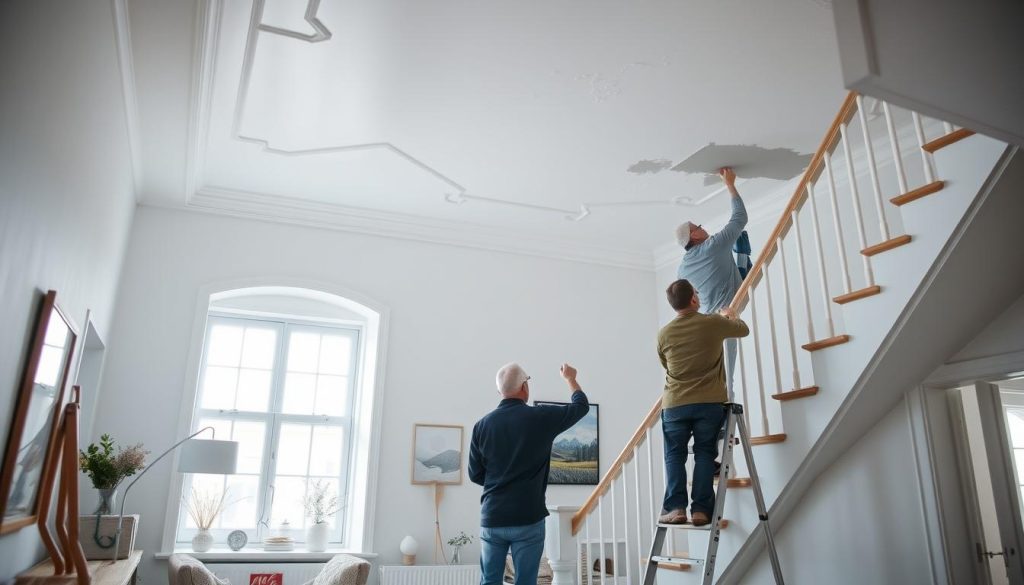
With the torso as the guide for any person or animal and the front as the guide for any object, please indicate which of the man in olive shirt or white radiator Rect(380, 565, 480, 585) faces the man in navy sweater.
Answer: the white radiator

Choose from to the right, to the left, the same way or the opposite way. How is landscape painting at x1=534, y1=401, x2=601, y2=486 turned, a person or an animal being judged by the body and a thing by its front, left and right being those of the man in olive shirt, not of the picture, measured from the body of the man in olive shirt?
the opposite way

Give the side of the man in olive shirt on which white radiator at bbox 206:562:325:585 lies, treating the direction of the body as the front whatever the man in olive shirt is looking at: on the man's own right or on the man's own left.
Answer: on the man's own left

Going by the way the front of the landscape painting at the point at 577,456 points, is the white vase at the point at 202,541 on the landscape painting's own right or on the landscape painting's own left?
on the landscape painting's own right

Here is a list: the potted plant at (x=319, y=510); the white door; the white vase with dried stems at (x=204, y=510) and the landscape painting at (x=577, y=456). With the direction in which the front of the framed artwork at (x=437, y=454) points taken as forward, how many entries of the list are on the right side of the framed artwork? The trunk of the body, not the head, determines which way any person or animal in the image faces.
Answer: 2

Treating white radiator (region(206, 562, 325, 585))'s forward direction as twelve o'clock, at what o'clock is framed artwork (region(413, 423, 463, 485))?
The framed artwork is roughly at 9 o'clock from the white radiator.

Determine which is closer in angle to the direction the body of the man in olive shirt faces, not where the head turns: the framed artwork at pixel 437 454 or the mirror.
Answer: the framed artwork

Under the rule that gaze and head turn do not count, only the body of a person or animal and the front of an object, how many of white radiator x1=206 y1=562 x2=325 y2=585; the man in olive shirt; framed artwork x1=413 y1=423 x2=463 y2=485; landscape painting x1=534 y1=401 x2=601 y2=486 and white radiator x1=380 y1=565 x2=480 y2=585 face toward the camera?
4

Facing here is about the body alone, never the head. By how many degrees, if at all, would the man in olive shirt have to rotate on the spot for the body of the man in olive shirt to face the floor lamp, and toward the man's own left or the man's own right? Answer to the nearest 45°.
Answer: approximately 90° to the man's own left

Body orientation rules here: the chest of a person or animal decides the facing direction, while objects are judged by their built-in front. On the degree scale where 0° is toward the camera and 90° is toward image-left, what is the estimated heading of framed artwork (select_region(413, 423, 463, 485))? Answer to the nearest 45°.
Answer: approximately 0°

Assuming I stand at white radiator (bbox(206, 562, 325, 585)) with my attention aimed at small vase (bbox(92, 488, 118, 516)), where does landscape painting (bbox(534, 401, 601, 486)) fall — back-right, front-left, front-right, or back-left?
back-left

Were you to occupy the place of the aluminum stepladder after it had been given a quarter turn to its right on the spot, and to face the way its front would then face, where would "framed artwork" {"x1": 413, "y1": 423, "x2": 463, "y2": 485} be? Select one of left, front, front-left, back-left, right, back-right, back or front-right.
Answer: front

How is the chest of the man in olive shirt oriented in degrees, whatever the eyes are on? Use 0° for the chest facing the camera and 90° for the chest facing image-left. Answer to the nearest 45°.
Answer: approximately 180°
